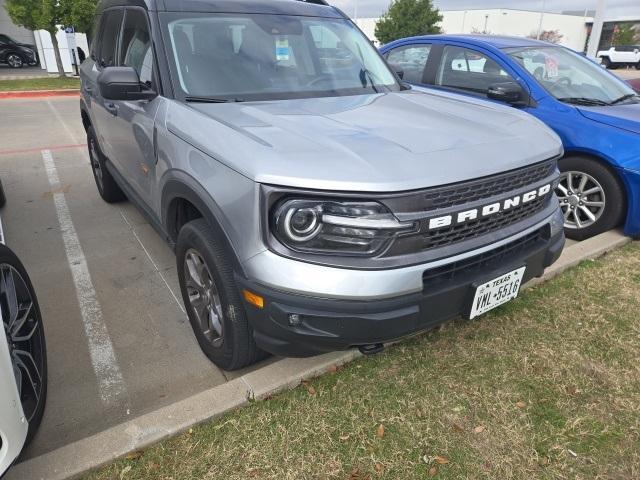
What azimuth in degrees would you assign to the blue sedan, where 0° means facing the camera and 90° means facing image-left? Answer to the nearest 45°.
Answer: approximately 315°

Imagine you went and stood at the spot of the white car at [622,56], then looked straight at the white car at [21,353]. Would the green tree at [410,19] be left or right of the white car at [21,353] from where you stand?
right

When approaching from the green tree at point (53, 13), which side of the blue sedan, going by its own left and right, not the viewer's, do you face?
back

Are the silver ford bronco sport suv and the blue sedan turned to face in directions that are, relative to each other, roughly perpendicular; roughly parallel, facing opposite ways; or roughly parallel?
roughly parallel

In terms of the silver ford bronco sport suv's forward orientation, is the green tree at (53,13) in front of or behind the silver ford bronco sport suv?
behind

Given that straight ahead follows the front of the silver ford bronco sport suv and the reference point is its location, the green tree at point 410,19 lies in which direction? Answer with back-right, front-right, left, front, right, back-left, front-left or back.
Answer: back-left

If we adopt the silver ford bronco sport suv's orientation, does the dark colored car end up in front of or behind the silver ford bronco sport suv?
behind

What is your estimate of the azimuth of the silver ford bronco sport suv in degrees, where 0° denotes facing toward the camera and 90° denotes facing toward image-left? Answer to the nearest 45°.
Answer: approximately 315°

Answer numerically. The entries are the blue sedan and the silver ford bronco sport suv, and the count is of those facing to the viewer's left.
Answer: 0

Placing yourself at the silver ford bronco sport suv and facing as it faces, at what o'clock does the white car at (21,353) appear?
The white car is roughly at 4 o'clock from the silver ford bronco sport suv.

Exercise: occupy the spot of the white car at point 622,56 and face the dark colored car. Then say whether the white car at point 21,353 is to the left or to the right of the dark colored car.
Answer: left
